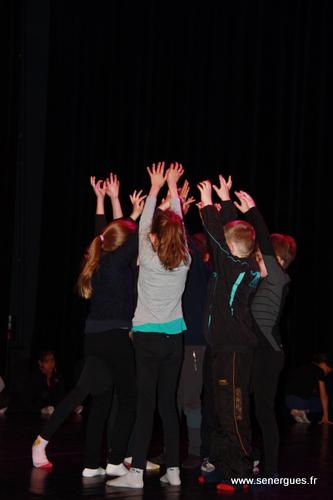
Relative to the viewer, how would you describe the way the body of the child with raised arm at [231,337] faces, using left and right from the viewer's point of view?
facing away from the viewer and to the left of the viewer

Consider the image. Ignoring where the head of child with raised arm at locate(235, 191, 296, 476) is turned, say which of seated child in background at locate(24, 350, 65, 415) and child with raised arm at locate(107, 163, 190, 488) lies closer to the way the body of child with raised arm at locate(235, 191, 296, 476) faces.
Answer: the child with raised arm

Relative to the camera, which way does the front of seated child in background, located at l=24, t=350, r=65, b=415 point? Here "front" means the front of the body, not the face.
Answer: toward the camera

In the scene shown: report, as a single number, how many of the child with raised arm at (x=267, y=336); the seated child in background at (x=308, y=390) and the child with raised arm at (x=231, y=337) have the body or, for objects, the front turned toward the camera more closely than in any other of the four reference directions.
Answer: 0

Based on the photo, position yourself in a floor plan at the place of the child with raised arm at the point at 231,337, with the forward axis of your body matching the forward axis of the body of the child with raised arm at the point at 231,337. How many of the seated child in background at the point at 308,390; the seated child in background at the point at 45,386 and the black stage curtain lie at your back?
0

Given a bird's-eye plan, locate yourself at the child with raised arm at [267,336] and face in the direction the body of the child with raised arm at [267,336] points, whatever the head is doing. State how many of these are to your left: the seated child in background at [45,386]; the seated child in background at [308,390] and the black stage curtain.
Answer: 0

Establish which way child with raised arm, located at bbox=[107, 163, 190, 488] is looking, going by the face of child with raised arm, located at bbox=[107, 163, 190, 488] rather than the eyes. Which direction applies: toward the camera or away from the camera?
away from the camera

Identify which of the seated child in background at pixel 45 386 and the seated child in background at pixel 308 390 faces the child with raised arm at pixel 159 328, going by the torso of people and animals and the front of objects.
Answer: the seated child in background at pixel 45 386

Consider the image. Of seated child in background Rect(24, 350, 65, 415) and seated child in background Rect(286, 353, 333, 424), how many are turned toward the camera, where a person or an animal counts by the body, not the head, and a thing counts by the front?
1

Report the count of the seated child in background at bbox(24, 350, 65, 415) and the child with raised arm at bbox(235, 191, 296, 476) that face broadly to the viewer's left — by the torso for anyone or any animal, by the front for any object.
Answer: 1

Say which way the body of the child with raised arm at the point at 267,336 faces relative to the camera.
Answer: to the viewer's left
